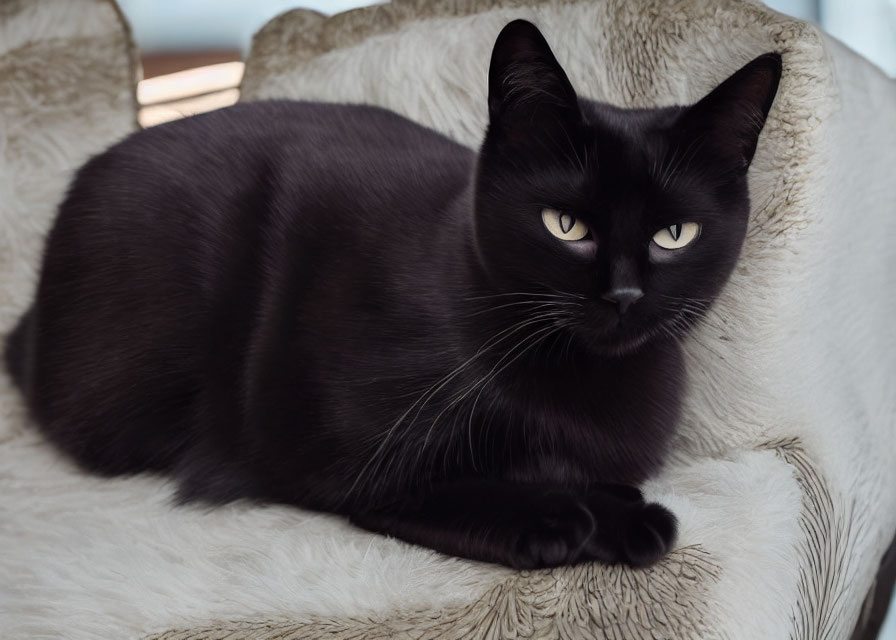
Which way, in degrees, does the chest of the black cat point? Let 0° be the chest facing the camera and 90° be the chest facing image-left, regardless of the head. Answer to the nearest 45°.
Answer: approximately 315°
